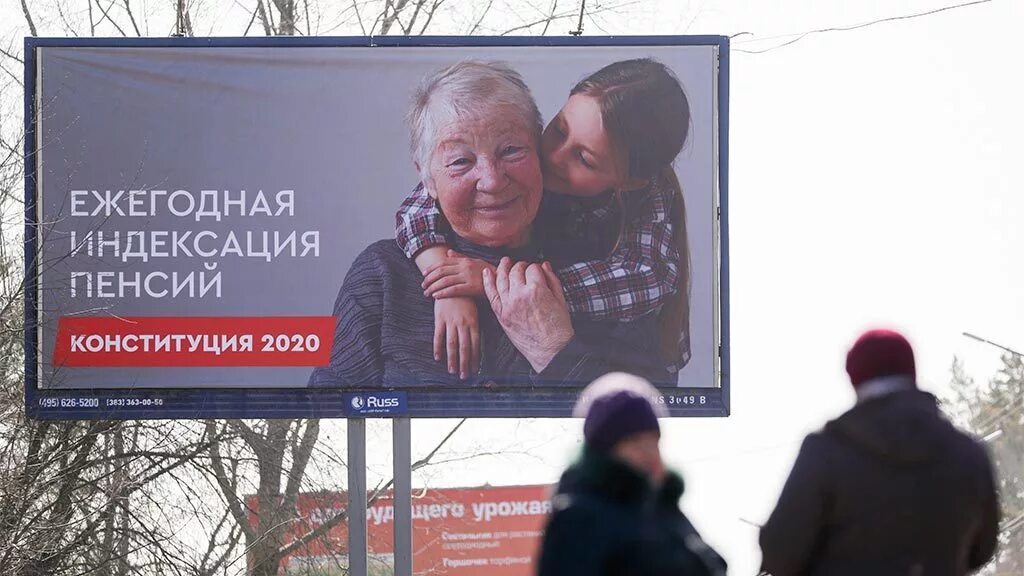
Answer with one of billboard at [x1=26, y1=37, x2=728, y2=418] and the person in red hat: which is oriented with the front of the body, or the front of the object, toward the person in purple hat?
the billboard

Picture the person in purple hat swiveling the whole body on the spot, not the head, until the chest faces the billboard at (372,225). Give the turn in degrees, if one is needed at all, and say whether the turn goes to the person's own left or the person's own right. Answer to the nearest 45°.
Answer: approximately 135° to the person's own left

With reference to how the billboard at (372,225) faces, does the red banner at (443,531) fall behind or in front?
behind

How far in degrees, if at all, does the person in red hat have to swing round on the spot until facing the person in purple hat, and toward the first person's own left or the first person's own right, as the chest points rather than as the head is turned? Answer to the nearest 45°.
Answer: approximately 135° to the first person's own left

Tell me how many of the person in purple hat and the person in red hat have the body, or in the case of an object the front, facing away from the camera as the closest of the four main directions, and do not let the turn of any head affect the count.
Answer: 1

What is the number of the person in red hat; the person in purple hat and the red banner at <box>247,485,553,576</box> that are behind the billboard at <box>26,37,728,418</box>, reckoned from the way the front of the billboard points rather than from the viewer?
1

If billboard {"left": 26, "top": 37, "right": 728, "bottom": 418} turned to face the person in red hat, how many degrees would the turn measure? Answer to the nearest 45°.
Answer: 0° — it already faces them

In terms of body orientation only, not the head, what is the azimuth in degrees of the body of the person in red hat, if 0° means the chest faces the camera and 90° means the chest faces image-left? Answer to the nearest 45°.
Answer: approximately 180°

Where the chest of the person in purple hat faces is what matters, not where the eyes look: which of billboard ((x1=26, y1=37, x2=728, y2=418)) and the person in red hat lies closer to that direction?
the person in red hat

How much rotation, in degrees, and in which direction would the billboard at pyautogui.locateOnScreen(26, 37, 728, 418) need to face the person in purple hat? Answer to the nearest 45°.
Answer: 0° — it already faces them

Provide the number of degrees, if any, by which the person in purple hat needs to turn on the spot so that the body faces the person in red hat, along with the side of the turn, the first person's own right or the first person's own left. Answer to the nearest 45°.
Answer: approximately 90° to the first person's own left

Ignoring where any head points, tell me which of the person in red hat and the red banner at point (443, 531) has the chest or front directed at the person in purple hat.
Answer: the red banner

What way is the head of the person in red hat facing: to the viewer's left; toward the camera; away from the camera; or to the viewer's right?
away from the camera
